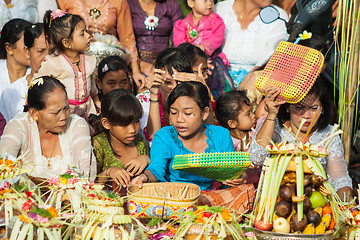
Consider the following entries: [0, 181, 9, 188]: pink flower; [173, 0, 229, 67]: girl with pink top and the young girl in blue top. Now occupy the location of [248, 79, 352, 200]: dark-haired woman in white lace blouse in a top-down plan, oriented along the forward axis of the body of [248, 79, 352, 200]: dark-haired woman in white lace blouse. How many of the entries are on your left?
0

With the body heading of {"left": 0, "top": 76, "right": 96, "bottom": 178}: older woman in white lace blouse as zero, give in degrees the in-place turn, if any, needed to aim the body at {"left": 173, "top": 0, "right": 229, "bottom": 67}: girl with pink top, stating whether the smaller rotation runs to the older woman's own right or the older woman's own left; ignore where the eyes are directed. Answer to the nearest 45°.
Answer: approximately 135° to the older woman's own left

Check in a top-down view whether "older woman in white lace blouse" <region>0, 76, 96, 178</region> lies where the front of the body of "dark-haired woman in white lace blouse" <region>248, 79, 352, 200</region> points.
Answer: no

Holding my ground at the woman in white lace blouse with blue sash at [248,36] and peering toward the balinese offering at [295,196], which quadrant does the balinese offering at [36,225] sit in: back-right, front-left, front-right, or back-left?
front-right

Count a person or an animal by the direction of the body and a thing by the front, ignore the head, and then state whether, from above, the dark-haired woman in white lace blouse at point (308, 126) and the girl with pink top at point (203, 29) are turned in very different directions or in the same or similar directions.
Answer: same or similar directions

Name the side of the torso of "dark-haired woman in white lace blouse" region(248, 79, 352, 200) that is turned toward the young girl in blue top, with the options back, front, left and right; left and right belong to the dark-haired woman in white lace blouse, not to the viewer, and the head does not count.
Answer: right

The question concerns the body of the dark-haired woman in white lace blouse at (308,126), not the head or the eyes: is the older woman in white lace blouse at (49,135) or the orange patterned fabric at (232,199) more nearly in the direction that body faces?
the orange patterned fabric

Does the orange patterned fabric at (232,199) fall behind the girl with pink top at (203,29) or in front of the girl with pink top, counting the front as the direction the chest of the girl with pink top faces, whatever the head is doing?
in front

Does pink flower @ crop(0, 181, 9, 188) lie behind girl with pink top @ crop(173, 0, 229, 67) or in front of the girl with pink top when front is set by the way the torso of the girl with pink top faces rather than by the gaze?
in front

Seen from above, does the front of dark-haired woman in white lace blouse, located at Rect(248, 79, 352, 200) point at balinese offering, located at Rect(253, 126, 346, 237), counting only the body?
yes

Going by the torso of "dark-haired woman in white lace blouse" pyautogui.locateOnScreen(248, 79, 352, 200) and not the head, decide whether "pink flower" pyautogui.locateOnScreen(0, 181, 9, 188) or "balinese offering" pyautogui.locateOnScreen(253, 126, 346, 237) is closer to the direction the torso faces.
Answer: the balinese offering

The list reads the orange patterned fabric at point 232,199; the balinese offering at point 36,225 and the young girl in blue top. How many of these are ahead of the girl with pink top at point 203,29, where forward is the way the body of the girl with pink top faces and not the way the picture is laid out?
3

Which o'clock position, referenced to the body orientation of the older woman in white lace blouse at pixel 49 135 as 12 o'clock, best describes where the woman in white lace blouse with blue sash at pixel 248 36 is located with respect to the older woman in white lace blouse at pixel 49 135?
the woman in white lace blouse with blue sash at pixel 248 36 is roughly at 8 o'clock from the older woman in white lace blouse at pixel 49 135.

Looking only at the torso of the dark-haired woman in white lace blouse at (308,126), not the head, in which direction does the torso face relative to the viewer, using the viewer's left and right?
facing the viewer

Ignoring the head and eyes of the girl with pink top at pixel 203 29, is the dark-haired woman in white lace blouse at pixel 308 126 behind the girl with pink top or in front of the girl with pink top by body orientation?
in front

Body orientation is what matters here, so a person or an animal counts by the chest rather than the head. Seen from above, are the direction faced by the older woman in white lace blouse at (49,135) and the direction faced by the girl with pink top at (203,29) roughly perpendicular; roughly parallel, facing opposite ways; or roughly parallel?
roughly parallel

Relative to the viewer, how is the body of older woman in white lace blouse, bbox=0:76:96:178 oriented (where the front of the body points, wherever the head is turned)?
toward the camera

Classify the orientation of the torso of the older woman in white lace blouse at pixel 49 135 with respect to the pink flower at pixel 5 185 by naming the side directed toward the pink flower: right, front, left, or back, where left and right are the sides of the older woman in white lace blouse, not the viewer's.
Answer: front
